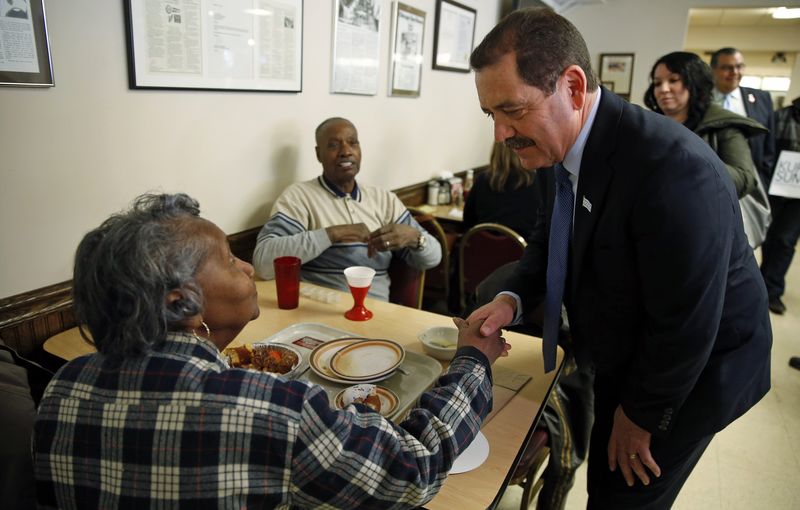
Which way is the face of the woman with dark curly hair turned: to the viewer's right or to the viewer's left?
to the viewer's left

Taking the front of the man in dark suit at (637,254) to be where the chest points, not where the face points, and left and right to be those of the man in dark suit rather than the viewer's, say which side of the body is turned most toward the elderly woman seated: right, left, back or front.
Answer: front

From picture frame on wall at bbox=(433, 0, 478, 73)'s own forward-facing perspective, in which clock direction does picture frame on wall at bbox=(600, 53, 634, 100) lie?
picture frame on wall at bbox=(600, 53, 634, 100) is roughly at 9 o'clock from picture frame on wall at bbox=(433, 0, 478, 73).

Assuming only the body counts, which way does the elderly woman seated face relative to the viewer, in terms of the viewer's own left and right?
facing away from the viewer and to the right of the viewer

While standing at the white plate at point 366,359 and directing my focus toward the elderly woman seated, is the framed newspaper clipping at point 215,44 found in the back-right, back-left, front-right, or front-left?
back-right

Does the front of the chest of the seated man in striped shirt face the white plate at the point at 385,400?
yes

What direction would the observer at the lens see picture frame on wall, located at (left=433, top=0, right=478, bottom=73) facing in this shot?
facing the viewer and to the right of the viewer

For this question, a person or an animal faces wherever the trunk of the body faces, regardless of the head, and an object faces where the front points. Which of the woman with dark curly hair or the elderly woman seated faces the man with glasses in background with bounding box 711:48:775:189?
the elderly woman seated

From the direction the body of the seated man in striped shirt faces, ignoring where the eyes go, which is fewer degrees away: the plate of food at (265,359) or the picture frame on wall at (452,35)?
the plate of food

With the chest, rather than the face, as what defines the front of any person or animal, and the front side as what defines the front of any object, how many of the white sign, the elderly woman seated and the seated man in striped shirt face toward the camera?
2

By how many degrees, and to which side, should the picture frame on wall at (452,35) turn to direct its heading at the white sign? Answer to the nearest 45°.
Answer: approximately 45° to its left

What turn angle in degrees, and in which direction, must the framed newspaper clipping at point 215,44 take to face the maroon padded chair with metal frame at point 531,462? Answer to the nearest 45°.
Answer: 0° — it already faces it
